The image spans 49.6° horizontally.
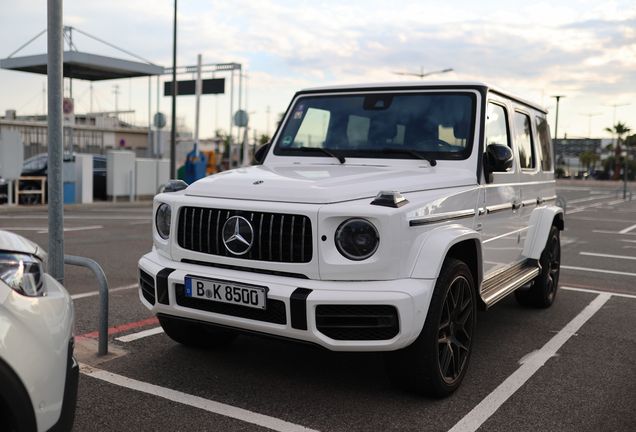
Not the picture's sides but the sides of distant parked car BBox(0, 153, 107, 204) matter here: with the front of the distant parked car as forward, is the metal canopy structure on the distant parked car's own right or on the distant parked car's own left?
on the distant parked car's own right

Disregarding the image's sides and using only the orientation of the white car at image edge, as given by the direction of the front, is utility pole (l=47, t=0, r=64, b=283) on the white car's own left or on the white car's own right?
on the white car's own left

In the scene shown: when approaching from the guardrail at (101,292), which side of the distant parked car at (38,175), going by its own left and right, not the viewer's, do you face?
left

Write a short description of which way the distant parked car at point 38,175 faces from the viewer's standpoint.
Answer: facing to the left of the viewer

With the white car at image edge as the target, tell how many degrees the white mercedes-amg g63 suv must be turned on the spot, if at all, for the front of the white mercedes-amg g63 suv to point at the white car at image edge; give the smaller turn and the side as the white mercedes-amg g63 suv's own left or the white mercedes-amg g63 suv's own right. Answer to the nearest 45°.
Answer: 0° — it already faces it

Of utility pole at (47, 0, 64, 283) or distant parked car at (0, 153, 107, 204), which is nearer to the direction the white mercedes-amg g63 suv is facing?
the utility pole

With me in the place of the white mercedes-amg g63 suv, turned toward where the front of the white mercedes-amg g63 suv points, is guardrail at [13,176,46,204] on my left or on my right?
on my right

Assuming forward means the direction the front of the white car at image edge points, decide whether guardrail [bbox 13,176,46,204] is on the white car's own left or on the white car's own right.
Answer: on the white car's own left

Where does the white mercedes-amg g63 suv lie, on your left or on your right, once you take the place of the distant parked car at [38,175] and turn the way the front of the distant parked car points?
on your left

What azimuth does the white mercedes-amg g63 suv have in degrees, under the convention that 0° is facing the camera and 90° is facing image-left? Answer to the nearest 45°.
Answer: approximately 45°
